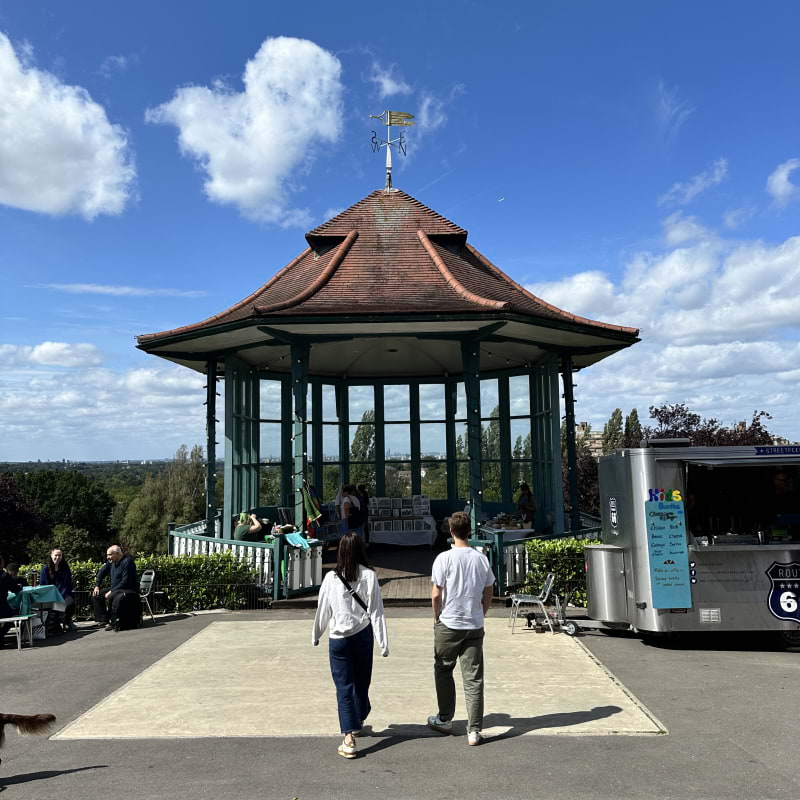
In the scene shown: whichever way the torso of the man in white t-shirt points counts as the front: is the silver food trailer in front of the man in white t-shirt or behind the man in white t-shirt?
in front

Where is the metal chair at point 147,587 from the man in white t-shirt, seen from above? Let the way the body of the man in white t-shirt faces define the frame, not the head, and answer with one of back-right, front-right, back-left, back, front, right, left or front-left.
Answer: front-left

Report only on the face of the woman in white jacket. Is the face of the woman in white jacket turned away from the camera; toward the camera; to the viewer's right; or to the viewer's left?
away from the camera

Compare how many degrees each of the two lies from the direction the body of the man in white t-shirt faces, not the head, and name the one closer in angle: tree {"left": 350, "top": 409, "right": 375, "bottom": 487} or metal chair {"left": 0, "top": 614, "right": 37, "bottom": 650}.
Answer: the tree

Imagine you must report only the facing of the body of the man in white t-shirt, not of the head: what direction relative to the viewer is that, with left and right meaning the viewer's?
facing away from the viewer

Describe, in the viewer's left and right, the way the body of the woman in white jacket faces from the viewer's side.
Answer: facing away from the viewer

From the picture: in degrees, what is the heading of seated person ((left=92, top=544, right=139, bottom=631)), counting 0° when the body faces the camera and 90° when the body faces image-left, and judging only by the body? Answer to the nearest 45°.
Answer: approximately 45°
